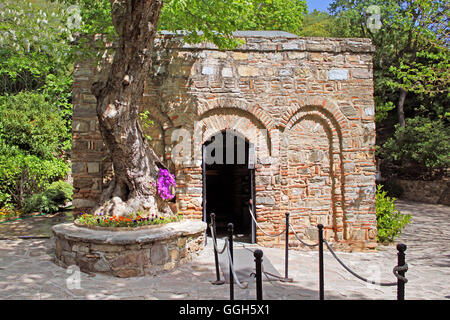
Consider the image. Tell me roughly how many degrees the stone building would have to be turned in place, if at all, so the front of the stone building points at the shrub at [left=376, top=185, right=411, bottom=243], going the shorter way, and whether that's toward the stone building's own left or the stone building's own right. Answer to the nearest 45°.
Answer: approximately 90° to the stone building's own left

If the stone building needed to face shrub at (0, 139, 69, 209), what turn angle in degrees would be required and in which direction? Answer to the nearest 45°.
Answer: approximately 135° to its right

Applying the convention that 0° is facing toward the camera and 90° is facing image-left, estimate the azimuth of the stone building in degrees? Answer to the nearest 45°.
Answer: approximately 0°

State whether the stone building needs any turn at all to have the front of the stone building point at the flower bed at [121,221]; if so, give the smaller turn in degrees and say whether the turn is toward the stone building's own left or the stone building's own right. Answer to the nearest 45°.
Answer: approximately 45° to the stone building's own right

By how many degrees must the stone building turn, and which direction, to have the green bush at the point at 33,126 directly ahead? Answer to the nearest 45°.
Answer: approximately 135° to its right

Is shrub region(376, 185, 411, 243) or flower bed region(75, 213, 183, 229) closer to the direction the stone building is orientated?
the flower bed

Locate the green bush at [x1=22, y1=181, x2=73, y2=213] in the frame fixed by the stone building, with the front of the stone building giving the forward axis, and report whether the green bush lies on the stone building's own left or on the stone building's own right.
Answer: on the stone building's own right

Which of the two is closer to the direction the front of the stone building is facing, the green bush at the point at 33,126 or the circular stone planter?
the circular stone planter
